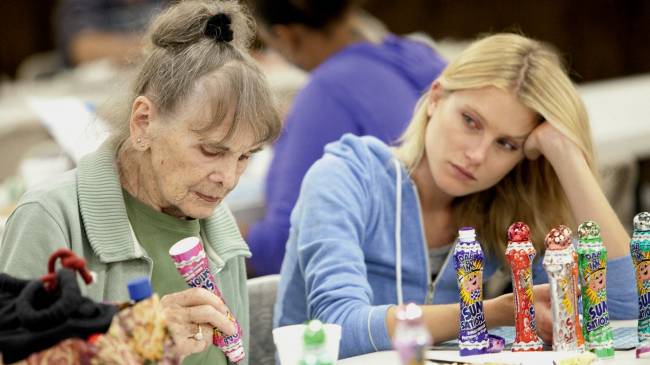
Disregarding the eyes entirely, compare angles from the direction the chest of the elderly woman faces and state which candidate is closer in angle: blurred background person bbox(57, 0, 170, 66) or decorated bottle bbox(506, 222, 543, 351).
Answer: the decorated bottle

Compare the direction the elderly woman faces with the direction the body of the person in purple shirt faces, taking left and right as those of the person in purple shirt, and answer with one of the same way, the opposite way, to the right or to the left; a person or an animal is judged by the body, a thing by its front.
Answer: the opposite way

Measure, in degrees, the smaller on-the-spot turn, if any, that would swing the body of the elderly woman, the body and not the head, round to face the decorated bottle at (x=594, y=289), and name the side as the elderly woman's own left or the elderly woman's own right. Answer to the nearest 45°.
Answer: approximately 45° to the elderly woman's own left

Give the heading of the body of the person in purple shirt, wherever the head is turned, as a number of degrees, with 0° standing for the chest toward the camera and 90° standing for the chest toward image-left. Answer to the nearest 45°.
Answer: approximately 135°

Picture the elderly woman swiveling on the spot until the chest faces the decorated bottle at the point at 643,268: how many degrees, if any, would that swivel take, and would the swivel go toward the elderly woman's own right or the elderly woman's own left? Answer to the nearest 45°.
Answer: approximately 45° to the elderly woman's own left

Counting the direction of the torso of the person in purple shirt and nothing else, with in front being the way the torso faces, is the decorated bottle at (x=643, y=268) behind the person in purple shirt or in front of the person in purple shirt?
behind

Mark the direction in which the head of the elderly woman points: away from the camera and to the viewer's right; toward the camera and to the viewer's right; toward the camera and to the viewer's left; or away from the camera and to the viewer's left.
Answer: toward the camera and to the viewer's right

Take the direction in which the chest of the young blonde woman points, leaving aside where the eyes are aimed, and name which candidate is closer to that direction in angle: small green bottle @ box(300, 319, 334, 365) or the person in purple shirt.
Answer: the small green bottle
